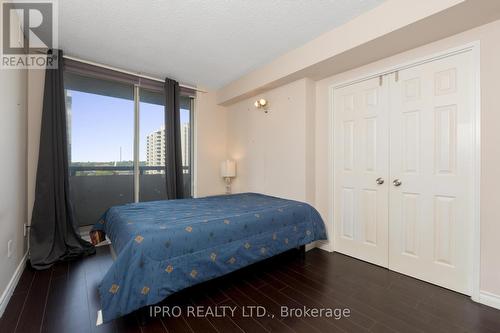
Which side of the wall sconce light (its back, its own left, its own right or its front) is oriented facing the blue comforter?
front

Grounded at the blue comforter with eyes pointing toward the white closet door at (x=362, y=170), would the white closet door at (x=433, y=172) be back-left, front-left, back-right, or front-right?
front-right

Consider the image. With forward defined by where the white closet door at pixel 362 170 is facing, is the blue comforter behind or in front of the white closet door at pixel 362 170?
in front

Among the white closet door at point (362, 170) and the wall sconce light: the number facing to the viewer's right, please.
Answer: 0

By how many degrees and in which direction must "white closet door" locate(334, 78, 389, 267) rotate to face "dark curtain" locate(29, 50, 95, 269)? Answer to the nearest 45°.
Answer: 0° — it already faces it

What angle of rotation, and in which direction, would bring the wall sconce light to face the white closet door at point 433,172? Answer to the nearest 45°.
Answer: approximately 90° to its left

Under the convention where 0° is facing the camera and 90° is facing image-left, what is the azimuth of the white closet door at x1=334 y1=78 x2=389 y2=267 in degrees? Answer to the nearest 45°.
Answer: approximately 45°

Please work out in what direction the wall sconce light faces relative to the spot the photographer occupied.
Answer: facing the viewer and to the left of the viewer

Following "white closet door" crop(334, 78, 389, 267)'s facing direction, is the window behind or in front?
in front

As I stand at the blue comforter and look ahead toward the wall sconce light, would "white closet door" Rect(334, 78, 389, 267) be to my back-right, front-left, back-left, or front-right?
front-right
